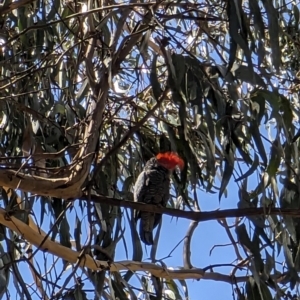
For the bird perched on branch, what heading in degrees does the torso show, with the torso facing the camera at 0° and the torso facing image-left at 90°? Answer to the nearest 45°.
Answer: approximately 315°
